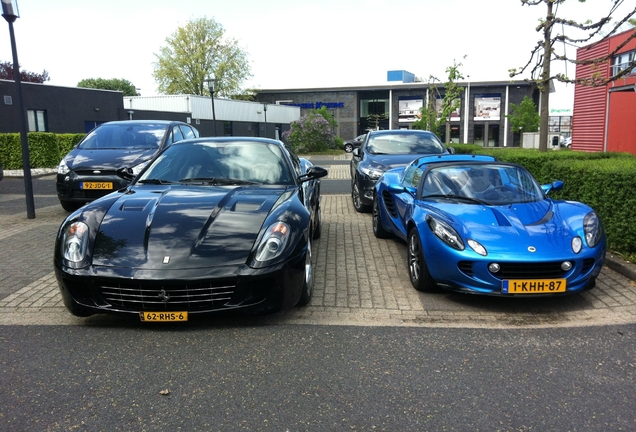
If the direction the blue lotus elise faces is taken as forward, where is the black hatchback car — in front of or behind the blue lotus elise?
behind

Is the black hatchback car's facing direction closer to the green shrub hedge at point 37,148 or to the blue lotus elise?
the blue lotus elise

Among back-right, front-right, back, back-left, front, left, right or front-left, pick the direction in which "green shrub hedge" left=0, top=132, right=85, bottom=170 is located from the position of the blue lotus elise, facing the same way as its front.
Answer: back

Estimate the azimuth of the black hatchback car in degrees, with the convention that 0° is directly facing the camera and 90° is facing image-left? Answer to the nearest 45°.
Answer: approximately 45°

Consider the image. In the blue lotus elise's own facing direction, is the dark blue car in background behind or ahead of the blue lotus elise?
behind

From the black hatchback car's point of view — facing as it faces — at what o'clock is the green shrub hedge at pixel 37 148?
The green shrub hedge is roughly at 4 o'clock from the black hatchback car.

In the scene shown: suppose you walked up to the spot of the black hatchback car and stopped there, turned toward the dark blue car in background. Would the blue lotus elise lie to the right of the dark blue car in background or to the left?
right

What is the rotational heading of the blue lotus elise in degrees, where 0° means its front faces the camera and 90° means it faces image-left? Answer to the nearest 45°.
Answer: approximately 315°

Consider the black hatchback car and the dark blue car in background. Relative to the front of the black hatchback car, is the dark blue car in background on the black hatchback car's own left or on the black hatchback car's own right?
on the black hatchback car's own left

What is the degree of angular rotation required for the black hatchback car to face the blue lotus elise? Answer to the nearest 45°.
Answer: approximately 90° to its left
